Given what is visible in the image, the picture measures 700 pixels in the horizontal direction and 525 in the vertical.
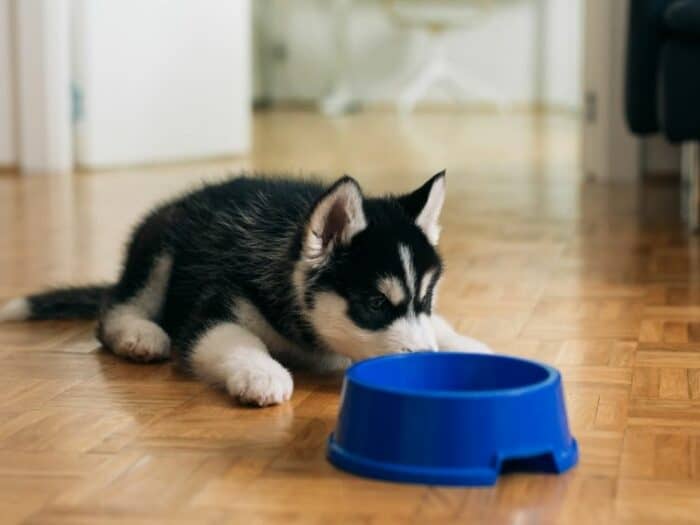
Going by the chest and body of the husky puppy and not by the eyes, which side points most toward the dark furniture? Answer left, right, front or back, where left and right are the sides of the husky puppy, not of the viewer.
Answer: left

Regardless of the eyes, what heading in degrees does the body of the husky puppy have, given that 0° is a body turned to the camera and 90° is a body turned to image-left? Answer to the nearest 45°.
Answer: approximately 315°

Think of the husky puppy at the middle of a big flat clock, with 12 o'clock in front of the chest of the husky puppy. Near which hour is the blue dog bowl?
The blue dog bowl is roughly at 1 o'clock from the husky puppy.

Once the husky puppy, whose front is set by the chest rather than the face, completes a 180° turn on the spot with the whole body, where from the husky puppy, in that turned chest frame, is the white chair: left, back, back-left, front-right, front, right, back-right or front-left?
front-right

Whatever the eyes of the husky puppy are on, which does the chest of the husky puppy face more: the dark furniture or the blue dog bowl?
the blue dog bowl
